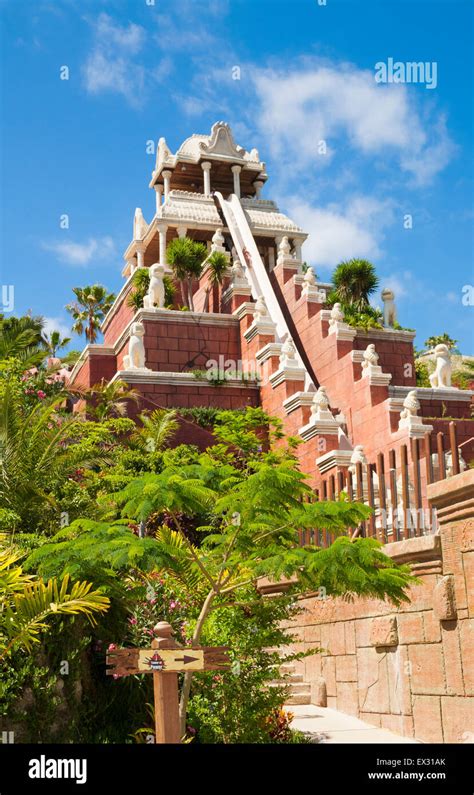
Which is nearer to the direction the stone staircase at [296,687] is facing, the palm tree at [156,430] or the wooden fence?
the wooden fence

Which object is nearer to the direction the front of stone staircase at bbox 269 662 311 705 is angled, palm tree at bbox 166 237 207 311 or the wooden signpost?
the wooden signpost

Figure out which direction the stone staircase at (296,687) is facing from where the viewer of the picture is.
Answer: facing the viewer

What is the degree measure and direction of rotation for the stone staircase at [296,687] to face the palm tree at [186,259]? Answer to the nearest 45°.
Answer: approximately 180°

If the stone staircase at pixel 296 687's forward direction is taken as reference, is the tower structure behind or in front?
behind

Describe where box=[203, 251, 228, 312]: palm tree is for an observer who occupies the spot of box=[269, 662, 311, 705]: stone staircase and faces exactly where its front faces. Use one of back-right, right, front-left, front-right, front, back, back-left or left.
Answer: back

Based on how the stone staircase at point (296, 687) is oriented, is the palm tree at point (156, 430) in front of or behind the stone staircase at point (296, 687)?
behind

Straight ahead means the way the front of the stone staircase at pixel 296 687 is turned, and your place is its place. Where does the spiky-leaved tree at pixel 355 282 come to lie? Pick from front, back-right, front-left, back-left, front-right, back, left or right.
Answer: back
